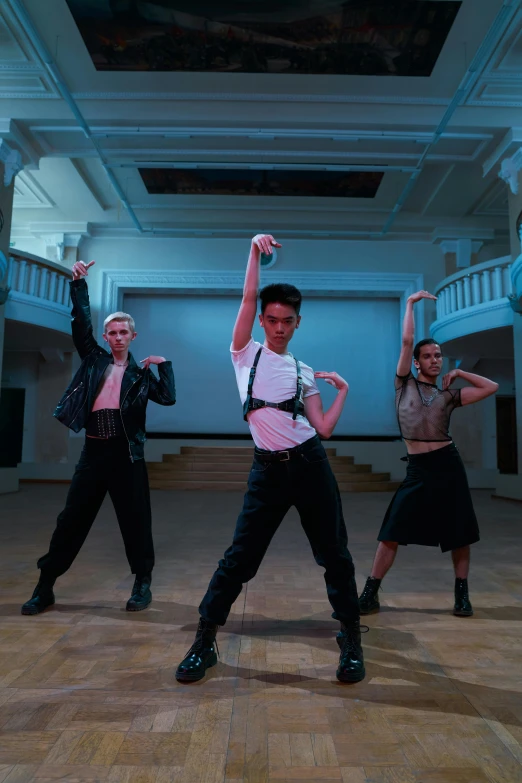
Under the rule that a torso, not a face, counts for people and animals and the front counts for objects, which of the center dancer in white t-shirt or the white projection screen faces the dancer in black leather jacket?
the white projection screen

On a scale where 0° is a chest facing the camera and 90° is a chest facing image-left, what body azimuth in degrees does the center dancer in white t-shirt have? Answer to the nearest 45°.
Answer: approximately 0°

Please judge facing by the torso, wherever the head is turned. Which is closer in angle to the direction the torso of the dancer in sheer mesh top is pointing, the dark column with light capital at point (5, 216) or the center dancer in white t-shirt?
the center dancer in white t-shirt

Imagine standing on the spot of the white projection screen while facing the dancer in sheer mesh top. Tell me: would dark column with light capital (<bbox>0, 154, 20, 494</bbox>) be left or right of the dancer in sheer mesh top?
right

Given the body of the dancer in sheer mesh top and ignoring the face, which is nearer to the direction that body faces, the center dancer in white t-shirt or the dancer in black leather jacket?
the center dancer in white t-shirt

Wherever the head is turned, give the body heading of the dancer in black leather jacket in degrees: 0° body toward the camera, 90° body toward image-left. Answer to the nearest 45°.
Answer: approximately 0°

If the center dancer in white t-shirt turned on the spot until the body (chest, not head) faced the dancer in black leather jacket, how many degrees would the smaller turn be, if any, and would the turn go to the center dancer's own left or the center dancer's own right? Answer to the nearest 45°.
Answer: approximately 135° to the center dancer's own right

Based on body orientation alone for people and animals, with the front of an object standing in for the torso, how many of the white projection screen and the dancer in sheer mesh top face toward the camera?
2
